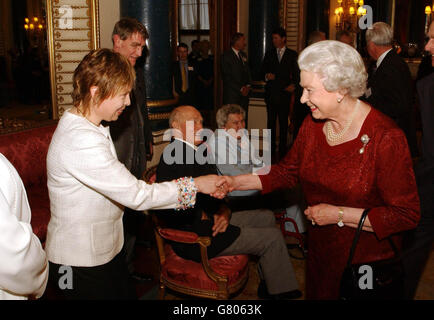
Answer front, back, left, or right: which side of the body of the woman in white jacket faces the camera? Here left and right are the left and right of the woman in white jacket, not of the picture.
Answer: right

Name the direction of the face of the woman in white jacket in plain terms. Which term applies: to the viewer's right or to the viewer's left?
to the viewer's right

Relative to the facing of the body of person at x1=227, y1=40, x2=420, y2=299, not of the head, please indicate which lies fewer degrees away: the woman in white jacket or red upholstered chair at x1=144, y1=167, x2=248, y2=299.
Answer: the woman in white jacket

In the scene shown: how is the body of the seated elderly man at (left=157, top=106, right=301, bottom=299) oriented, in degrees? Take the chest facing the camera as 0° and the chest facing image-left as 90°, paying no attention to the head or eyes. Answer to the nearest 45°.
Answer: approximately 270°

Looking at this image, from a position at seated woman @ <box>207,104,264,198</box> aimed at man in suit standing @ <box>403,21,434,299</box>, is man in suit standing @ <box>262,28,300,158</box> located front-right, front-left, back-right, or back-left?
back-left

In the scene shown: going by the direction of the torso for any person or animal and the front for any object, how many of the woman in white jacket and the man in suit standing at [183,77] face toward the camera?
1

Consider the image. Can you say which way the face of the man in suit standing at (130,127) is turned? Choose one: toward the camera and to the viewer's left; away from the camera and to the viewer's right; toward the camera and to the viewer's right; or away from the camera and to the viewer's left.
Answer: toward the camera and to the viewer's right

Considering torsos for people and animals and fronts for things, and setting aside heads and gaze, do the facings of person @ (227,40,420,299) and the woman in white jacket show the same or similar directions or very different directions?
very different directions

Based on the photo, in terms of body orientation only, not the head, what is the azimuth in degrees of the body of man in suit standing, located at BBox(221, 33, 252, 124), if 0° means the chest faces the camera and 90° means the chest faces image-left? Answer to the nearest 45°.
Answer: approximately 315°
